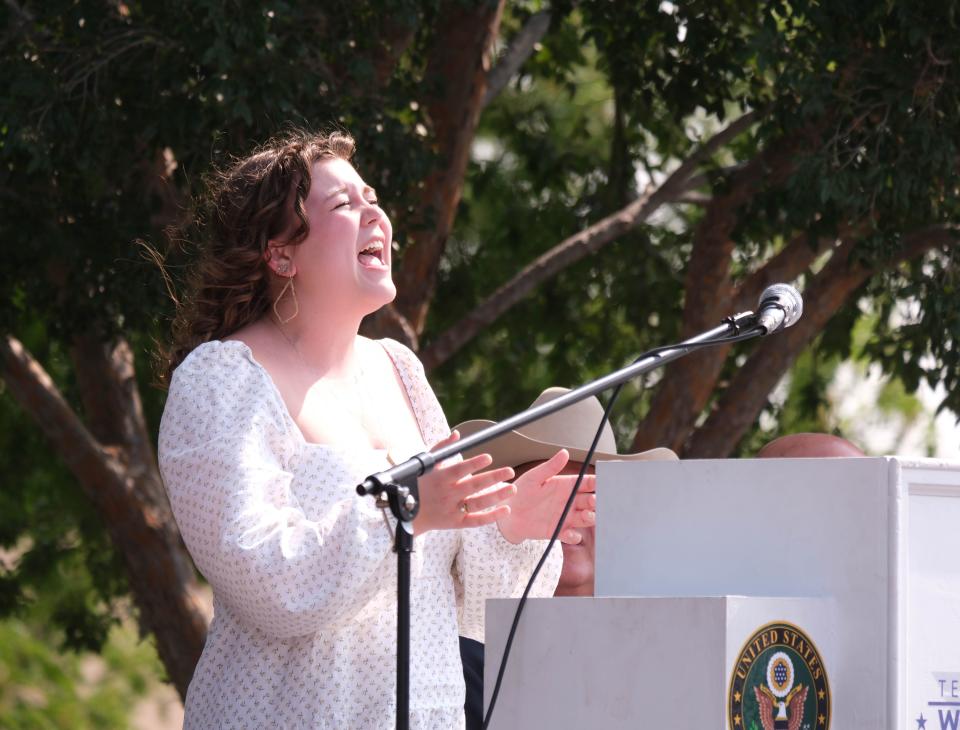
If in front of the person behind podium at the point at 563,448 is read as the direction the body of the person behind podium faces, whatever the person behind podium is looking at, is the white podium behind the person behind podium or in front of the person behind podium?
in front

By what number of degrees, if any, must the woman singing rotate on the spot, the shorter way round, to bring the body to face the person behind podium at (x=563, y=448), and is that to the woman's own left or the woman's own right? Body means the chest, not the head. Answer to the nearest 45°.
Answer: approximately 90° to the woman's own left

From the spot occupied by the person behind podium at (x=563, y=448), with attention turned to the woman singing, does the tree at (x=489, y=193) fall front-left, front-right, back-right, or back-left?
back-right

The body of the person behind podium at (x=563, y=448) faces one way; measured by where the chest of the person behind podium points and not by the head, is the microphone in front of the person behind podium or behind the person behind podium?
in front

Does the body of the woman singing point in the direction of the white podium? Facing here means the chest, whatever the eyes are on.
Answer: yes

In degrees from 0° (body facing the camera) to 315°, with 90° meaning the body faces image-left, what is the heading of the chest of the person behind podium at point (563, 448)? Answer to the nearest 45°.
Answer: approximately 315°
